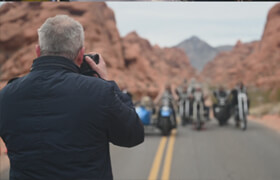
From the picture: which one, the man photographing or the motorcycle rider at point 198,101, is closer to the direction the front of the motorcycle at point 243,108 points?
the man photographing

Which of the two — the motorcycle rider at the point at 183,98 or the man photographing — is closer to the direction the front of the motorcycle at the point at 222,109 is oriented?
the man photographing

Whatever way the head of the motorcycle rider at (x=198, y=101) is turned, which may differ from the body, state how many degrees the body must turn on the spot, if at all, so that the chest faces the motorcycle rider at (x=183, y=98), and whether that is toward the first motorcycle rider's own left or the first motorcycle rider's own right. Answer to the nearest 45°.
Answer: approximately 135° to the first motorcycle rider's own right

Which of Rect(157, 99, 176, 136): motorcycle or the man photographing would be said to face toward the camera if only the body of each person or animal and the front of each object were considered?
the motorcycle

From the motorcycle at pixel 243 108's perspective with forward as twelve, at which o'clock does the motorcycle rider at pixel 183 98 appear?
The motorcycle rider is roughly at 4 o'clock from the motorcycle.

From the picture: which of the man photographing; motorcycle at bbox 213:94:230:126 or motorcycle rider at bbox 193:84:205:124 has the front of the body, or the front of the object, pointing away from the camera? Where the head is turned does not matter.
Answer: the man photographing

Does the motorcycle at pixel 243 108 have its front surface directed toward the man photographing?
yes

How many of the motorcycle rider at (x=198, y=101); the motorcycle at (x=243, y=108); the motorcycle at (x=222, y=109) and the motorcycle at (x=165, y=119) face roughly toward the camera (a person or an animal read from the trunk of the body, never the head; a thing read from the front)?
4

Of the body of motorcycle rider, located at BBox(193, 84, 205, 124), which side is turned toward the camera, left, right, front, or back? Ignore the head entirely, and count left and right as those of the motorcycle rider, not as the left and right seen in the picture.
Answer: front

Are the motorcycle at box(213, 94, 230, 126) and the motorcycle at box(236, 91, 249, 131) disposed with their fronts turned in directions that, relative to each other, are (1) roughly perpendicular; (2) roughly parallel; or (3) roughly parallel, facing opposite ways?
roughly parallel

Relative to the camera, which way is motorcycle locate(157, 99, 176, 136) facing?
toward the camera

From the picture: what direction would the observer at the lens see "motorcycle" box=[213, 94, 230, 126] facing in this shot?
facing the viewer

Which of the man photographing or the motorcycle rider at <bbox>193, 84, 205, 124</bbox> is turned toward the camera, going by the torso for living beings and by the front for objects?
the motorcycle rider

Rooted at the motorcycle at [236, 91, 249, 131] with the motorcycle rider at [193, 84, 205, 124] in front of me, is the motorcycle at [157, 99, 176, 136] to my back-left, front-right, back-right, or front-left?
front-left

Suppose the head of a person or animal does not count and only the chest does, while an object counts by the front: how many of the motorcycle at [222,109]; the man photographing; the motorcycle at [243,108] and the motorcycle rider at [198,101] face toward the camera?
3

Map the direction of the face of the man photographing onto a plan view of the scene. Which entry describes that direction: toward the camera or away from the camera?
away from the camera

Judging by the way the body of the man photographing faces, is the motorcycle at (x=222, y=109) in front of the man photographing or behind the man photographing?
in front
